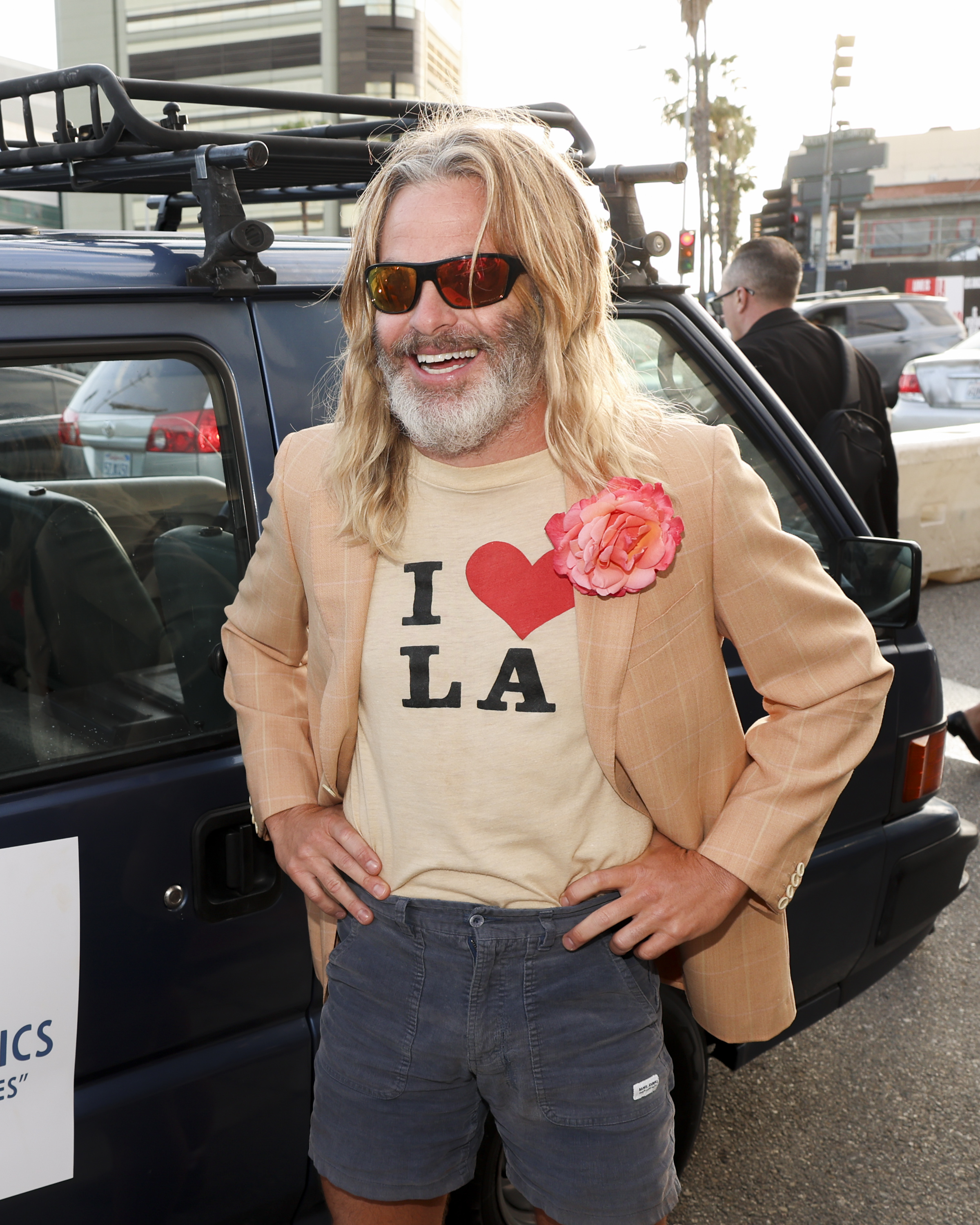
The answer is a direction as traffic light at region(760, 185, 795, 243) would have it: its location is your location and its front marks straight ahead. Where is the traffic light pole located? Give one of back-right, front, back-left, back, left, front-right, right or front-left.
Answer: back

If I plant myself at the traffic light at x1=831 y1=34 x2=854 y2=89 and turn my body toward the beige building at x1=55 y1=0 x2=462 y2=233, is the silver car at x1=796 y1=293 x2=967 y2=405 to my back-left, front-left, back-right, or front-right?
back-left

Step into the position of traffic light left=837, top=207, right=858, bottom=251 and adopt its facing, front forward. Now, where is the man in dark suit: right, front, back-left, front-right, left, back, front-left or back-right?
right

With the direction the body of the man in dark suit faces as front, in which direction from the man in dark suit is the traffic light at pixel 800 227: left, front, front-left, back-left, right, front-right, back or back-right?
front-right

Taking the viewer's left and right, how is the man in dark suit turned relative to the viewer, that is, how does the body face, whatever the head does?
facing away from the viewer and to the left of the viewer

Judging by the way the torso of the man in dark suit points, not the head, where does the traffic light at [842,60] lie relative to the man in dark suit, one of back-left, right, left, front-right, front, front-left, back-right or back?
front-right
